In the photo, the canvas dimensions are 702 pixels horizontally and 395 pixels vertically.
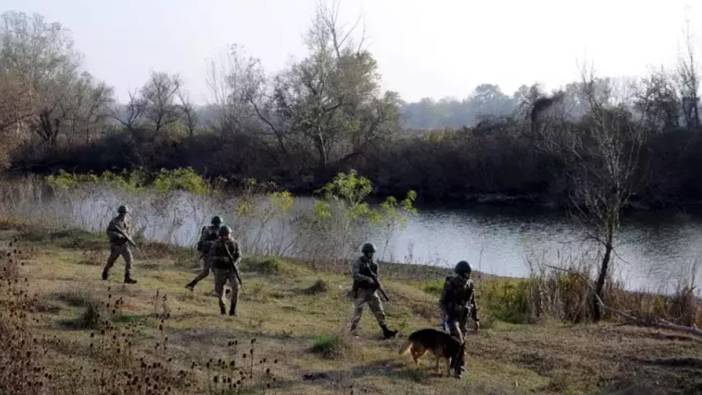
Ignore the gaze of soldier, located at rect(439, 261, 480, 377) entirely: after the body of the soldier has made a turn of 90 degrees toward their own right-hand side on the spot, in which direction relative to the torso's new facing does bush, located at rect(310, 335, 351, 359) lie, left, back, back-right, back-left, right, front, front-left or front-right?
front-right

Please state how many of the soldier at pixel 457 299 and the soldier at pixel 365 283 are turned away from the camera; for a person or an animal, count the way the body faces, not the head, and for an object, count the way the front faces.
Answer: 0

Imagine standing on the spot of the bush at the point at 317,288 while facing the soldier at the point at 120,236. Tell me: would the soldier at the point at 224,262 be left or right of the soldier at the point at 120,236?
left

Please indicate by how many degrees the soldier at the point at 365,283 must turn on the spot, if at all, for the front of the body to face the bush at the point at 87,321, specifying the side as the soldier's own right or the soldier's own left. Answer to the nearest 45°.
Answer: approximately 135° to the soldier's own right

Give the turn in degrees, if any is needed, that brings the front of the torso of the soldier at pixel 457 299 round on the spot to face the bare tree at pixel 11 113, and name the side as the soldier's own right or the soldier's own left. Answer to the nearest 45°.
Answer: approximately 180°

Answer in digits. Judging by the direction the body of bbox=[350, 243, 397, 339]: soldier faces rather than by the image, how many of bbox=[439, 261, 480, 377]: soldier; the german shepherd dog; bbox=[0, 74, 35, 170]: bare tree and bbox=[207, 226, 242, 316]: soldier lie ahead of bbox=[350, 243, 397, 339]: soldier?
2
